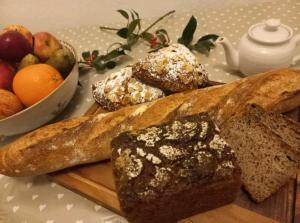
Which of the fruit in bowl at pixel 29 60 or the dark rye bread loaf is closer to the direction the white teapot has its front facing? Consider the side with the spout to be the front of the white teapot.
the fruit in bowl

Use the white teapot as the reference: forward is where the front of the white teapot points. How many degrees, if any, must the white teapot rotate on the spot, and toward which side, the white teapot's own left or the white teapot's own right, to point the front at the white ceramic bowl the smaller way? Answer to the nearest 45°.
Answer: approximately 45° to the white teapot's own left

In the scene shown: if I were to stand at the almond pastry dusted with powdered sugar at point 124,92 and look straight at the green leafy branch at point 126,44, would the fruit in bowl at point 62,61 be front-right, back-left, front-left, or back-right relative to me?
front-left

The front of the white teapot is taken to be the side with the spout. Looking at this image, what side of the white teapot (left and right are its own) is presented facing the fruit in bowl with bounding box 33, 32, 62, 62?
front

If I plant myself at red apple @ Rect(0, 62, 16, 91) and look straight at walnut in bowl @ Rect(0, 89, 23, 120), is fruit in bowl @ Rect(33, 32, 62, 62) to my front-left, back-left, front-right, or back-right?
back-left

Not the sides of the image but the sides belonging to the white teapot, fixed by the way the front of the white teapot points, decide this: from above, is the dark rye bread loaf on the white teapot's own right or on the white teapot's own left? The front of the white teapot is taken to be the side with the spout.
on the white teapot's own left

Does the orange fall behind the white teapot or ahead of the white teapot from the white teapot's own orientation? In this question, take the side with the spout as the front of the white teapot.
ahead

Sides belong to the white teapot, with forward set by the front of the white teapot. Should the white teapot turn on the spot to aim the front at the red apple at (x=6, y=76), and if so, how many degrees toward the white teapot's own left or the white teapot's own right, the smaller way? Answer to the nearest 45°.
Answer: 0° — it already faces it

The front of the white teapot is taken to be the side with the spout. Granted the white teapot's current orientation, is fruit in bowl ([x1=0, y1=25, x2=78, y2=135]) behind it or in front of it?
in front

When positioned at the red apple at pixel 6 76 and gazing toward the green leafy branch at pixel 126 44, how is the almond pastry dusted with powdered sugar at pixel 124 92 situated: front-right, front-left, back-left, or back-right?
front-right

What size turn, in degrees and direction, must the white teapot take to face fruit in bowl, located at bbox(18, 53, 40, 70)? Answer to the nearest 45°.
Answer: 0° — it already faces it

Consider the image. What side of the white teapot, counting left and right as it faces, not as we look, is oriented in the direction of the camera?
left
